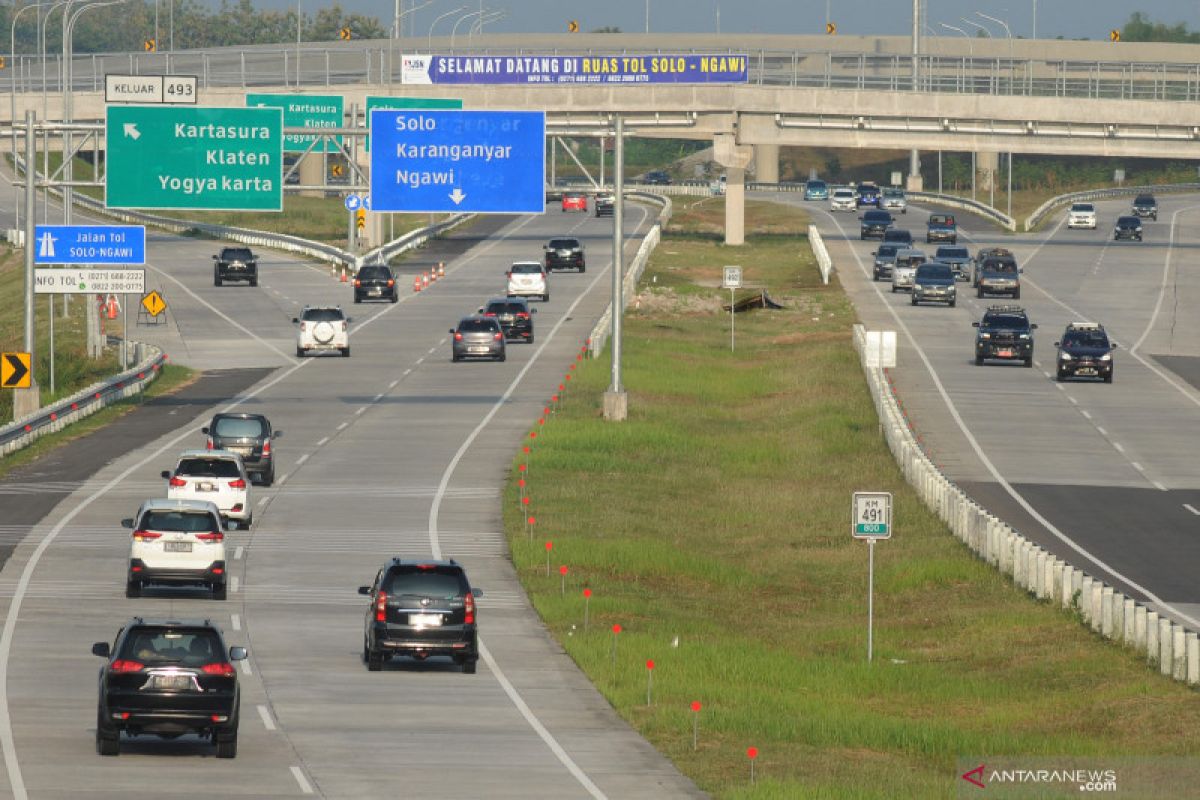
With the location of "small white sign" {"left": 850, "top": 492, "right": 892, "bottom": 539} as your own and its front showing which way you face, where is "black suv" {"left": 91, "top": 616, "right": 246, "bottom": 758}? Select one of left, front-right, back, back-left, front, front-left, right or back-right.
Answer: front-right

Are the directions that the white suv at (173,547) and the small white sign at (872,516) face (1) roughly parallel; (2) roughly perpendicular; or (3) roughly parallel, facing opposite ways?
roughly parallel, facing opposite ways

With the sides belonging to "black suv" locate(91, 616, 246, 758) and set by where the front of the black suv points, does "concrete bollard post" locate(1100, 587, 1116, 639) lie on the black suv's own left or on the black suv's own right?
on the black suv's own right

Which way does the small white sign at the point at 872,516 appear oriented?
toward the camera

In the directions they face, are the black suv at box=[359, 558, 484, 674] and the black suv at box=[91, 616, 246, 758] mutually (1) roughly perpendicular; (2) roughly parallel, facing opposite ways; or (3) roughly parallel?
roughly parallel

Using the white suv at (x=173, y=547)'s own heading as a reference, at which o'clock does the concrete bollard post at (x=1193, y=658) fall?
The concrete bollard post is roughly at 4 o'clock from the white suv.

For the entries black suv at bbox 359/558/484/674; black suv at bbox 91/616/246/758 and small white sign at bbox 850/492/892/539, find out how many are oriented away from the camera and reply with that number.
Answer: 2

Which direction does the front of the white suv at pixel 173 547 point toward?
away from the camera

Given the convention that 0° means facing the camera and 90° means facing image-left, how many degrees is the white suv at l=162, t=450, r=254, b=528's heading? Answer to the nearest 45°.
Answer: approximately 180°

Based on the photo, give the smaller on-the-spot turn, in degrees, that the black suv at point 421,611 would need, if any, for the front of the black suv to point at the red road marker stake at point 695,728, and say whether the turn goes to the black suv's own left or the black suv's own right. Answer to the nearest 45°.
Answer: approximately 135° to the black suv's own right

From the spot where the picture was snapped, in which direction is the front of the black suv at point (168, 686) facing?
facing away from the viewer

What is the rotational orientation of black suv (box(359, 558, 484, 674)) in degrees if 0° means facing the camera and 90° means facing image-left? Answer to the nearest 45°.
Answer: approximately 180°

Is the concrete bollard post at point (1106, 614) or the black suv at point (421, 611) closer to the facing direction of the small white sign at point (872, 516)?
the black suv

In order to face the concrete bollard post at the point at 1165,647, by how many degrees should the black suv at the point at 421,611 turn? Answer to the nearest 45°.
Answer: approximately 90° to its right

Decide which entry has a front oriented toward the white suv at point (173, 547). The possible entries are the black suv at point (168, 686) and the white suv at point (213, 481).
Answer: the black suv

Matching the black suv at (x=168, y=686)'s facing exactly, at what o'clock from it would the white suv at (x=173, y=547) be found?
The white suv is roughly at 12 o'clock from the black suv.
